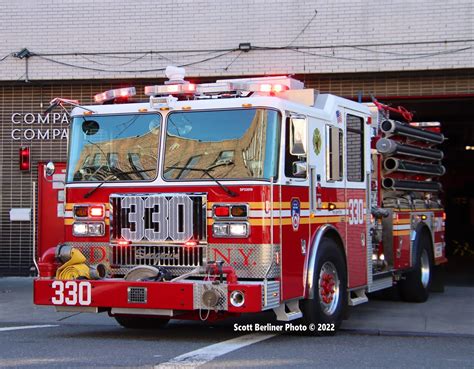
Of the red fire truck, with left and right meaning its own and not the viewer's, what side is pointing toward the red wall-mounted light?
right

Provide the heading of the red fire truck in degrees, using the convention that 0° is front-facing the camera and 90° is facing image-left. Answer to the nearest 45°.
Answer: approximately 45°
